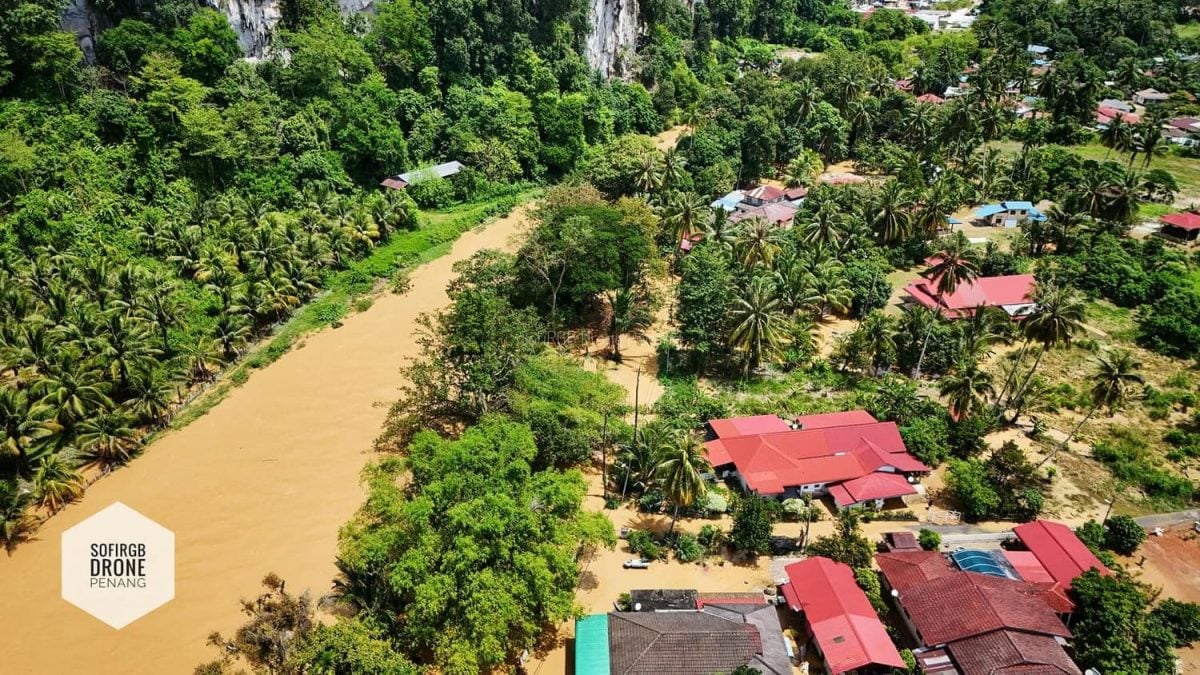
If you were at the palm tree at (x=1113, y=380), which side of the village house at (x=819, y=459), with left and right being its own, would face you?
left

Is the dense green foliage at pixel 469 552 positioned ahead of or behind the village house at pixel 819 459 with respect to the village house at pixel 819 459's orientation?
ahead

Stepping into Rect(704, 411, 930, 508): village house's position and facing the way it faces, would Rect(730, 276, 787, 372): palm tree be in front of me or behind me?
behind

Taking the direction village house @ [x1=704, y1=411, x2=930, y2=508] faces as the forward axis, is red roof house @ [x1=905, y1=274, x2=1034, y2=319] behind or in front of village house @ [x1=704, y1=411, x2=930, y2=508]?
behind

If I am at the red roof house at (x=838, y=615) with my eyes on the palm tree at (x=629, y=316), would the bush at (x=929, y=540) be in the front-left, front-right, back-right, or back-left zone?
front-right

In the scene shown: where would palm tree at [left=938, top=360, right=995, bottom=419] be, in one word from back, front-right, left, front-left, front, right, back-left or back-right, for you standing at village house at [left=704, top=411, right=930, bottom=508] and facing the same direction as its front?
back-left

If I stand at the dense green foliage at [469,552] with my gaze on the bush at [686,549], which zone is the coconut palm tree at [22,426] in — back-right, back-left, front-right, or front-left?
back-left

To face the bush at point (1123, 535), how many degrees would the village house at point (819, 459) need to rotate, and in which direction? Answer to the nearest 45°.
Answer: approximately 90° to its left

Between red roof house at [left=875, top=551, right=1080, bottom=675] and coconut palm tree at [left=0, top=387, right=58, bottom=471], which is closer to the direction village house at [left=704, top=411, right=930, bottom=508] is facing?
the red roof house

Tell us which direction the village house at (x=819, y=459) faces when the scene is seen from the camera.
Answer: facing the viewer

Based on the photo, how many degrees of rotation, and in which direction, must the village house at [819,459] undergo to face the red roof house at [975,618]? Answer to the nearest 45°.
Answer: approximately 45° to its left

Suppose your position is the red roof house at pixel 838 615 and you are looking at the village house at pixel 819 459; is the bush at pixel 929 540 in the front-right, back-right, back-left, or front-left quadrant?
front-right

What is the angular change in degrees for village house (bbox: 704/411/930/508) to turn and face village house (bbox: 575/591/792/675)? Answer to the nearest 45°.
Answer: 0° — it already faces it

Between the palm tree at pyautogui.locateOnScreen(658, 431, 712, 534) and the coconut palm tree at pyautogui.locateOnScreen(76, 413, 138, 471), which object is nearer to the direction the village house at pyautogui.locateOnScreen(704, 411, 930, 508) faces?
the palm tree
